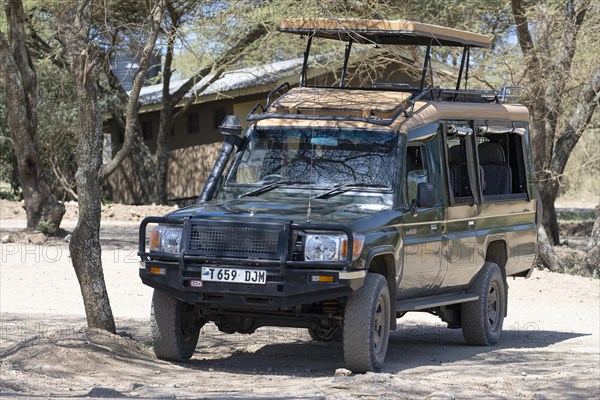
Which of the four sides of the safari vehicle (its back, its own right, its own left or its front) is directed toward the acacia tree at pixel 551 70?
back

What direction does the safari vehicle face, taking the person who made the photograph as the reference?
facing the viewer and to the left of the viewer
